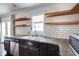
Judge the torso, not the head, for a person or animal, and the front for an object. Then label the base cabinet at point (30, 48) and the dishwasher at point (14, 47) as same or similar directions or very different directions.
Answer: same or similar directions

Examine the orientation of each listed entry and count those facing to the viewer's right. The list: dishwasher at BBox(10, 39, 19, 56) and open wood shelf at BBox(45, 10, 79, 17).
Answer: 0

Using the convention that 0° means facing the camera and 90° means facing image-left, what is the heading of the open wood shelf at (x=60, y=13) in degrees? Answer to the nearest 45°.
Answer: approximately 45°

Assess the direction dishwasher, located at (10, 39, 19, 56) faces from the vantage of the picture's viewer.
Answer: facing the viewer and to the left of the viewer

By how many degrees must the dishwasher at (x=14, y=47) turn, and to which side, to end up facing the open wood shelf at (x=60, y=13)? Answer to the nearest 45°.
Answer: approximately 90° to its left

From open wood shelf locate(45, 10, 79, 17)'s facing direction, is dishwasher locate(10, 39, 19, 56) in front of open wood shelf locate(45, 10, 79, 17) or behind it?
in front

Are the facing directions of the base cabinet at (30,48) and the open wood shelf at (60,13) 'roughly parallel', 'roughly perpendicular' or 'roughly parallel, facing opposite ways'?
roughly parallel

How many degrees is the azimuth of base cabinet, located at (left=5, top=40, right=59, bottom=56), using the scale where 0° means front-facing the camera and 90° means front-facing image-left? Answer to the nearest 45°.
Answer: approximately 45°

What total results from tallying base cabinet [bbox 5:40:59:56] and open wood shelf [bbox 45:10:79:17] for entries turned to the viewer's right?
0
